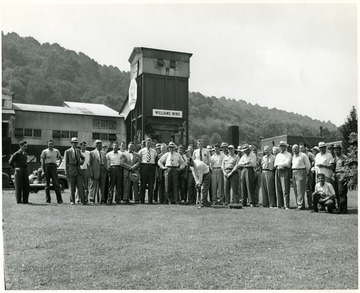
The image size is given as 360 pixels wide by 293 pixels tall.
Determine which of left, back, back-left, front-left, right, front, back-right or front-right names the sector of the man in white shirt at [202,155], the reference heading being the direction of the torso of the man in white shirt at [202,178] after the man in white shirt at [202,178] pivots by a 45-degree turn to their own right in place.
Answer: right

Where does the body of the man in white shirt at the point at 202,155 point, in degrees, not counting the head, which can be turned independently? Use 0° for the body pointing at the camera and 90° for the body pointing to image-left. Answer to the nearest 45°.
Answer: approximately 0°

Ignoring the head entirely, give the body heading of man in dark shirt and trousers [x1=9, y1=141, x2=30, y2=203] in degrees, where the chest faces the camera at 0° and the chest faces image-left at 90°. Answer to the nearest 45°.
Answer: approximately 315°

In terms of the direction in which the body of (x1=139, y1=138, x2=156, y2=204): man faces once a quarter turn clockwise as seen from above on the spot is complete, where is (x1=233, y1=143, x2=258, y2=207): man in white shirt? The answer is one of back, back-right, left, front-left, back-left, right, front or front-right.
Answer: back

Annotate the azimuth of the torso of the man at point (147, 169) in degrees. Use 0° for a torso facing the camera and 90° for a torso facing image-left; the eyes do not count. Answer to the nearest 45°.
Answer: approximately 0°

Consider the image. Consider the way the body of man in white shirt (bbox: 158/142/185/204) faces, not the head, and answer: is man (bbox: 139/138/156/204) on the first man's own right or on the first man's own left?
on the first man's own right

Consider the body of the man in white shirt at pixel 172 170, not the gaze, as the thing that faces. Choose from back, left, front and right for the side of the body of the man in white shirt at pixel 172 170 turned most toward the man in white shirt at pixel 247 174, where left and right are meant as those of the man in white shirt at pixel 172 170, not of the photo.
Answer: left

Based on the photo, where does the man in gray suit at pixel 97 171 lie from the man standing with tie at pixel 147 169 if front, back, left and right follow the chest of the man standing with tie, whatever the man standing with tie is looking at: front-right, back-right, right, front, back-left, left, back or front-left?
right

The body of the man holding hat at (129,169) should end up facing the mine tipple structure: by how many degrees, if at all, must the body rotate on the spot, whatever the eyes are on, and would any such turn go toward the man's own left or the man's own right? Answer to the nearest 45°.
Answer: approximately 180°

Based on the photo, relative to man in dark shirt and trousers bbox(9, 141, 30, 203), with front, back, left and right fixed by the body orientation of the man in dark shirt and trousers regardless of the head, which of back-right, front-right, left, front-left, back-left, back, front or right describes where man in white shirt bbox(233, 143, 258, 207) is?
front-left

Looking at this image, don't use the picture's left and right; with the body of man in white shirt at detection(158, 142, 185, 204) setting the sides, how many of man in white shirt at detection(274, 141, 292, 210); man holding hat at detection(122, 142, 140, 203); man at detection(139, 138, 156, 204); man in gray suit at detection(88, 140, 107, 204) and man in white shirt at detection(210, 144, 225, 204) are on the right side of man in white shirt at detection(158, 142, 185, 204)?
3
